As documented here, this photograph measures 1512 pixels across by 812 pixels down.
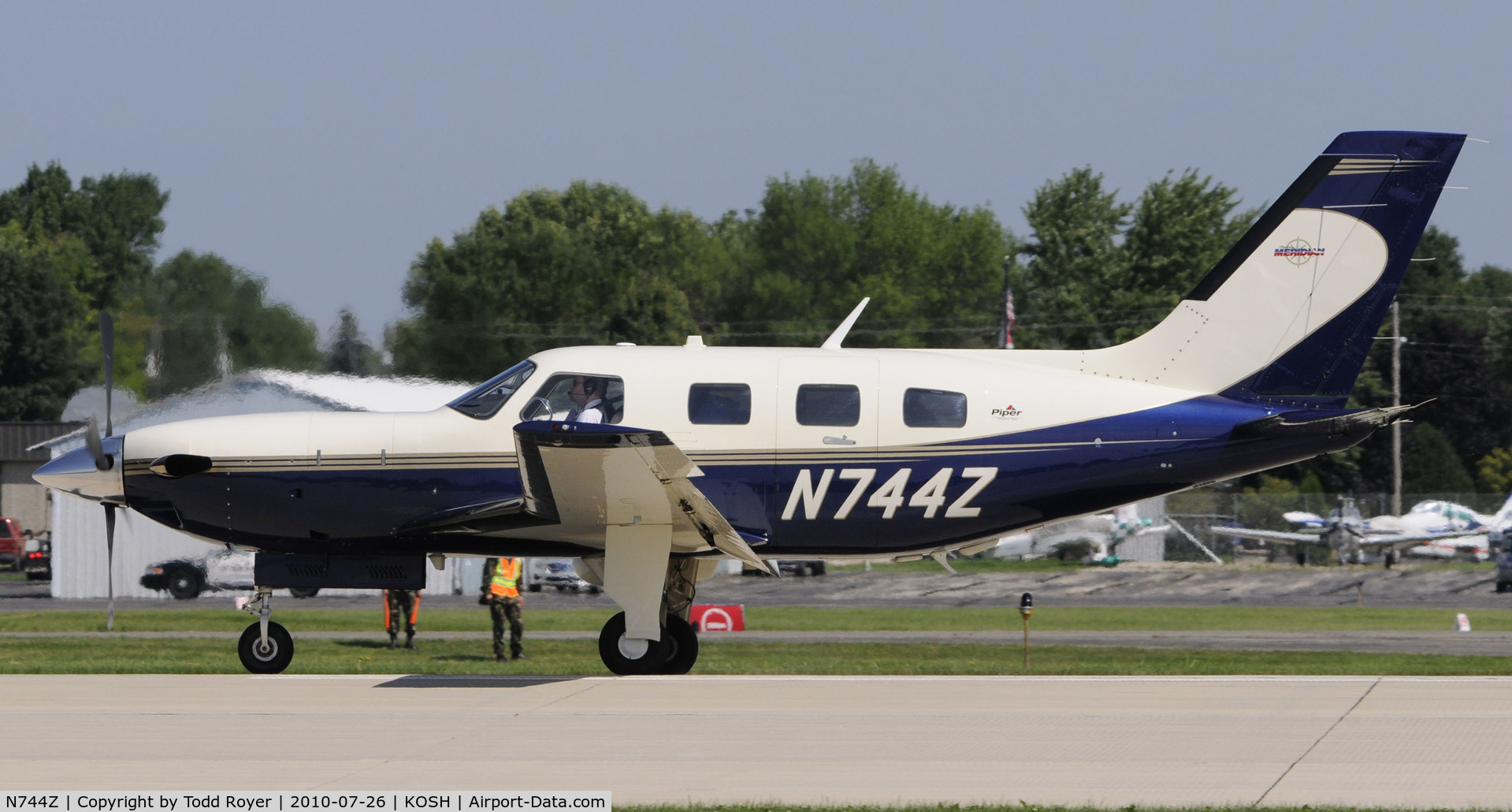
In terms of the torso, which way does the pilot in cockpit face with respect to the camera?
to the viewer's left

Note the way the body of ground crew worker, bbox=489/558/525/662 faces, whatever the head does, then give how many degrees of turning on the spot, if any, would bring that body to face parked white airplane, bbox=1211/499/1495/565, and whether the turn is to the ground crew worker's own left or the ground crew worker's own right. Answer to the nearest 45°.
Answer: approximately 135° to the ground crew worker's own left

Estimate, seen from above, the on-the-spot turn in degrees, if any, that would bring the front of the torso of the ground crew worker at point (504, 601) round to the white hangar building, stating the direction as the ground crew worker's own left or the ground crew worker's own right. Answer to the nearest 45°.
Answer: approximately 135° to the ground crew worker's own right

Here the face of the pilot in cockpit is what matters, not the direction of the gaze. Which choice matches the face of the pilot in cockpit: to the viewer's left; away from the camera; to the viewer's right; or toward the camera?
to the viewer's left

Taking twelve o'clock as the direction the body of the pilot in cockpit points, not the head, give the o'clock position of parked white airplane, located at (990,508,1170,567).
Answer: The parked white airplane is roughly at 4 o'clock from the pilot in cockpit.

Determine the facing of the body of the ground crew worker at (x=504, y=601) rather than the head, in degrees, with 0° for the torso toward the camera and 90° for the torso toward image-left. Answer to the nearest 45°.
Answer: approximately 0°

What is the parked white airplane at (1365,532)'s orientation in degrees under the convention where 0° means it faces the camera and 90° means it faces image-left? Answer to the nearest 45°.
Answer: approximately 0°

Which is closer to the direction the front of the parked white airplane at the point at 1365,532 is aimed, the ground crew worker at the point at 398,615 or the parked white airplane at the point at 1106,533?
the ground crew worker

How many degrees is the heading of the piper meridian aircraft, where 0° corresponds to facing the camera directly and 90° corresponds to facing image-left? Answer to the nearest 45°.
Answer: approximately 90°

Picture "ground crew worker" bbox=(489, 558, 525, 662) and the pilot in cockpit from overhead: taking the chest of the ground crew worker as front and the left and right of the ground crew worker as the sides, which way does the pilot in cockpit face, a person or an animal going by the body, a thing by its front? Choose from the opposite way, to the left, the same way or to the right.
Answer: to the right

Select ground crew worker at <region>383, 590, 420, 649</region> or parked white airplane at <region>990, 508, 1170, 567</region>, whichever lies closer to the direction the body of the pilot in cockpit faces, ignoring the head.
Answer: the ground crew worker
